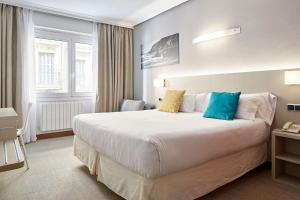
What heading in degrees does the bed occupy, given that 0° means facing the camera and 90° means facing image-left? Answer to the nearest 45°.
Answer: approximately 45°

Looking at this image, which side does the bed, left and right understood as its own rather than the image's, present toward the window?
right

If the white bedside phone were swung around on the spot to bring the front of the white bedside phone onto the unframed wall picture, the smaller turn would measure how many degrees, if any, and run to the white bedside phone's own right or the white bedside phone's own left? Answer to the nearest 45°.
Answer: approximately 90° to the white bedside phone's own right

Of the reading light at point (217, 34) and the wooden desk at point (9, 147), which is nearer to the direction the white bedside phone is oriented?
the wooden desk

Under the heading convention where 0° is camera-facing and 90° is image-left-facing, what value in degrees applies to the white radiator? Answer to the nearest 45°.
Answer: approximately 315°

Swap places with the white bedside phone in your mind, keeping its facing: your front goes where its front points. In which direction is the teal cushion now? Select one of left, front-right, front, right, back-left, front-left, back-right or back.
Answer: front-right

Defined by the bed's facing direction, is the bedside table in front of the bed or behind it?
behind
